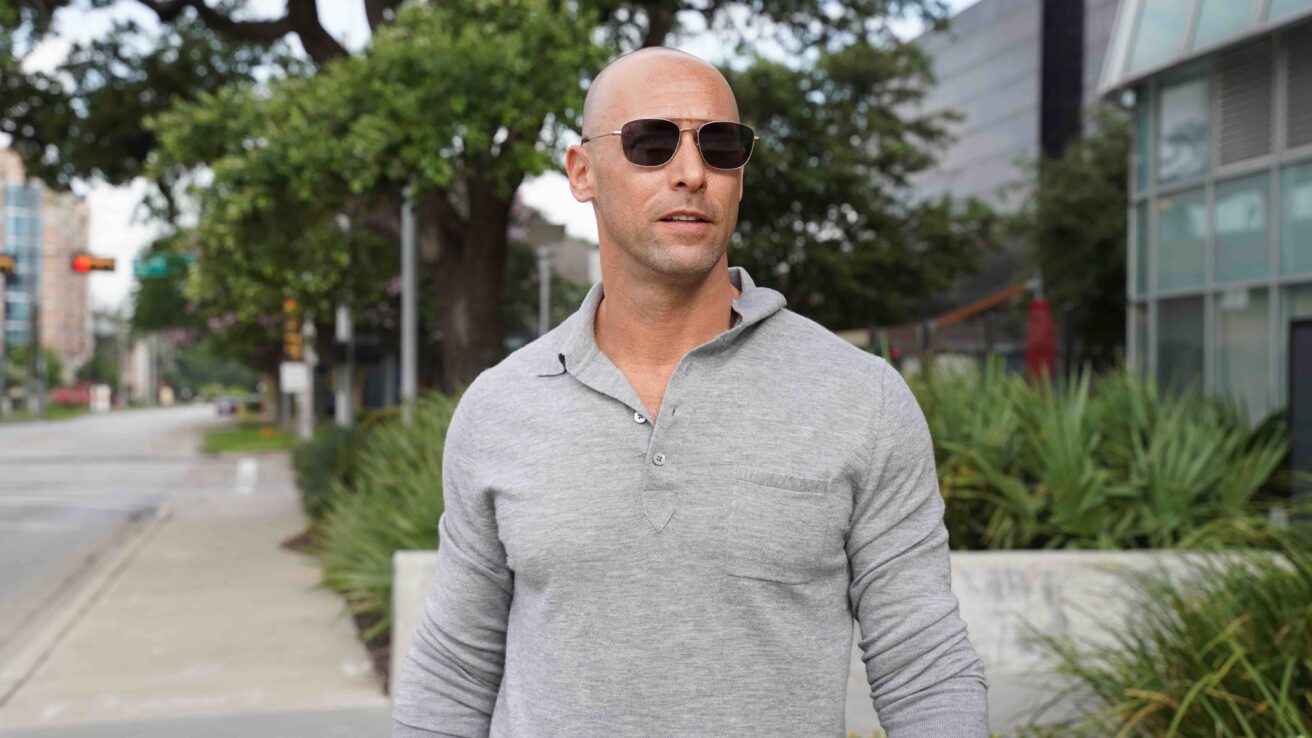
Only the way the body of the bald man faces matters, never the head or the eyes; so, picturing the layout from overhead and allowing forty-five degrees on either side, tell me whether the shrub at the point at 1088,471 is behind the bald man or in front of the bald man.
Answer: behind

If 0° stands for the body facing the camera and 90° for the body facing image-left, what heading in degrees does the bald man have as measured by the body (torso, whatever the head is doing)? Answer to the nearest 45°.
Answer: approximately 0°

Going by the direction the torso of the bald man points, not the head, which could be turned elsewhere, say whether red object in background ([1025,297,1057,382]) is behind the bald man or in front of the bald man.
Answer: behind

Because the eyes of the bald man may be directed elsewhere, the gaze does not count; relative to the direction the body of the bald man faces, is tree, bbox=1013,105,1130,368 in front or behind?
behind

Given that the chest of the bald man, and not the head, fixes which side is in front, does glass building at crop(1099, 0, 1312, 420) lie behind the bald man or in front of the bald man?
behind
